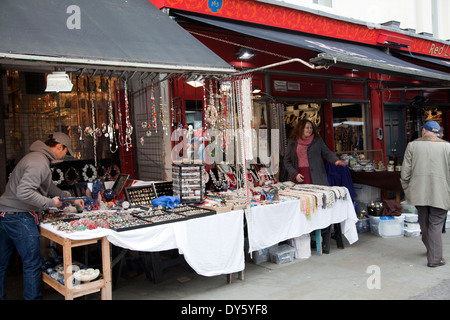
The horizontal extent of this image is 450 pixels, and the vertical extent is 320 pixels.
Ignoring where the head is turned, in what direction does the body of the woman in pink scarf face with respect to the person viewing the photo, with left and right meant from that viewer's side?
facing the viewer

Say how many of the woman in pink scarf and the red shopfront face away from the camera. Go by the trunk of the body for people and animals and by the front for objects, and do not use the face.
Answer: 0

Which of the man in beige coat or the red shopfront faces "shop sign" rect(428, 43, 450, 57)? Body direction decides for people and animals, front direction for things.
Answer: the man in beige coat

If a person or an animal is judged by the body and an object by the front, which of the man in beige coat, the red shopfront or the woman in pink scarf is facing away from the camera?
the man in beige coat

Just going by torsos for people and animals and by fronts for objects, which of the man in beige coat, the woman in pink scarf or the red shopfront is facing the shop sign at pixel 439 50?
the man in beige coat

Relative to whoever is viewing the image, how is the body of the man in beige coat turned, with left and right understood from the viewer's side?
facing away from the viewer

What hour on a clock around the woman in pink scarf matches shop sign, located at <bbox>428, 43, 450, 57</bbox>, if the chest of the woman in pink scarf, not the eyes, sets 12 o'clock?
The shop sign is roughly at 7 o'clock from the woman in pink scarf.

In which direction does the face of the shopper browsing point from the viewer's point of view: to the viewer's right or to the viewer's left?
to the viewer's right

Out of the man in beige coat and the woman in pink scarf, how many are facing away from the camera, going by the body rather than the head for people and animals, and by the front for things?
1

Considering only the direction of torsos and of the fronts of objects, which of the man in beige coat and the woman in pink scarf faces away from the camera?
the man in beige coat

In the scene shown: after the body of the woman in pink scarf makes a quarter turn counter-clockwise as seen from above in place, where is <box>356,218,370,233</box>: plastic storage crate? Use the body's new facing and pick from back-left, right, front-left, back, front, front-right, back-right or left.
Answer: front-left

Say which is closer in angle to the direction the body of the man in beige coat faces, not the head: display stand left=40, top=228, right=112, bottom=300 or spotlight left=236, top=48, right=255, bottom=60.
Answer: the spotlight

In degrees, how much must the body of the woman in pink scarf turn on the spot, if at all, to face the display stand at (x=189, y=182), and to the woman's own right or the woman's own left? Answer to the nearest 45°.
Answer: approximately 45° to the woman's own right

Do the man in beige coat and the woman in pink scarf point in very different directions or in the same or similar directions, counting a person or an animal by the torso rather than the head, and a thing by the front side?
very different directions

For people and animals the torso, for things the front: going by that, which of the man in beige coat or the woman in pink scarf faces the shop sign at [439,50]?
the man in beige coat
